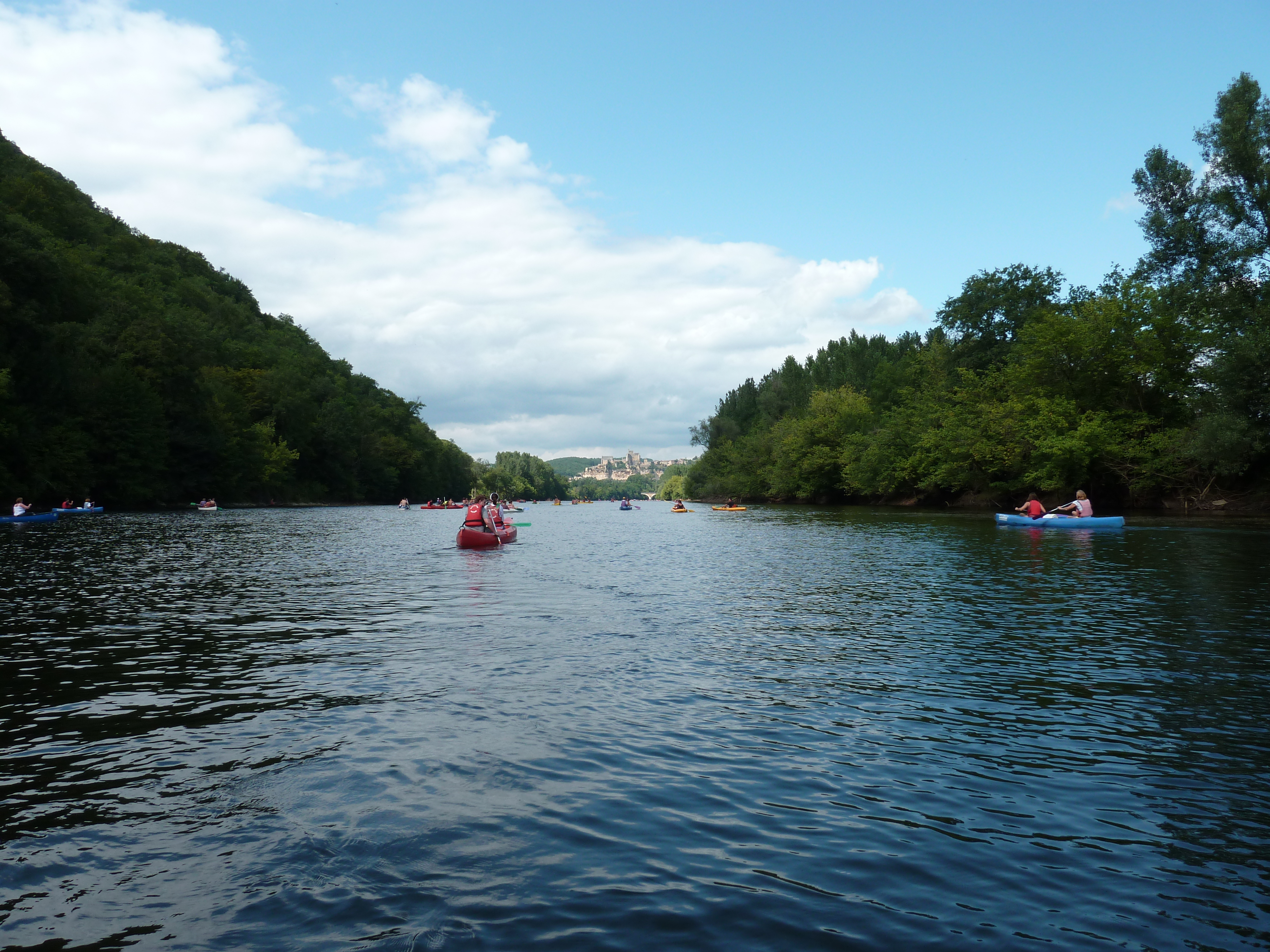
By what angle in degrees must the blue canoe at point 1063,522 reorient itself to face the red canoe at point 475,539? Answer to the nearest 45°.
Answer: approximately 45° to its left

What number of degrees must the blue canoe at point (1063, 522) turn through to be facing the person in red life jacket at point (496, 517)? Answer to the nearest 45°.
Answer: approximately 45° to its left

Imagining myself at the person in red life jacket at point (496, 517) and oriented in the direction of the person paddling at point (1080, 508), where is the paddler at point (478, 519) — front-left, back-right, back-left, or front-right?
back-right

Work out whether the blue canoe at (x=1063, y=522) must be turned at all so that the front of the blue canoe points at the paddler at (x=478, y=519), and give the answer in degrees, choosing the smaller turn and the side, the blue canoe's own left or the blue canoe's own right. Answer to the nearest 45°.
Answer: approximately 45° to the blue canoe's own left

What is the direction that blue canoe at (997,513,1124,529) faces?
to the viewer's left
